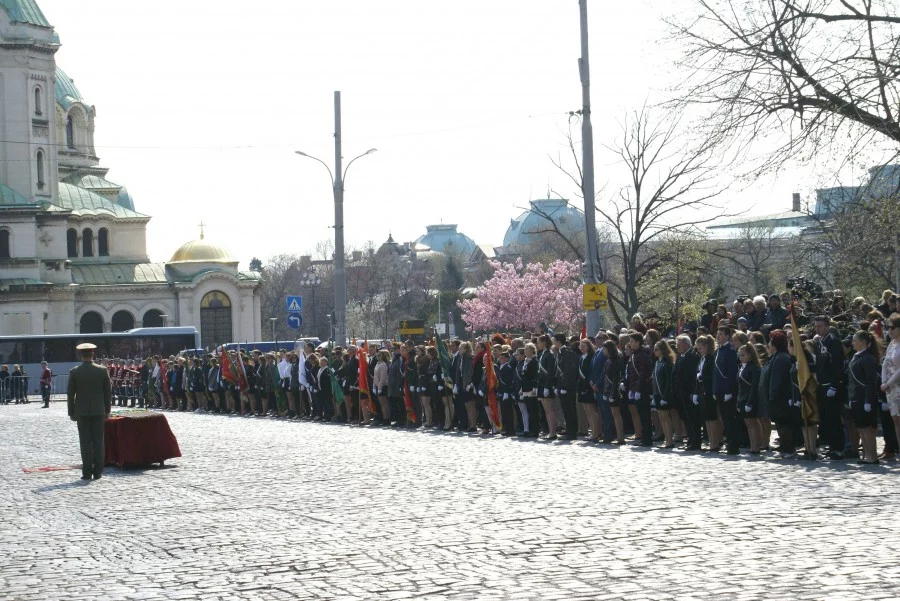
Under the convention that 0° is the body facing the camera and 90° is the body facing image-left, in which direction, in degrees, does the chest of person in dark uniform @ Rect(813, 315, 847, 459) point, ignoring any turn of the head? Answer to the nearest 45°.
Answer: approximately 45°

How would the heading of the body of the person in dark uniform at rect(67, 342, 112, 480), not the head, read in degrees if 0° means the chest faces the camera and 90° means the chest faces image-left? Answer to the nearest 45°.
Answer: approximately 180°

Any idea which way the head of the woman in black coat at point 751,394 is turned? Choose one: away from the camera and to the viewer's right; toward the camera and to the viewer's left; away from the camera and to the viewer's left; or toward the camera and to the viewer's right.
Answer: toward the camera and to the viewer's left

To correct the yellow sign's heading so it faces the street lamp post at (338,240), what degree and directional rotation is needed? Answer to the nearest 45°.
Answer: approximately 135° to its right

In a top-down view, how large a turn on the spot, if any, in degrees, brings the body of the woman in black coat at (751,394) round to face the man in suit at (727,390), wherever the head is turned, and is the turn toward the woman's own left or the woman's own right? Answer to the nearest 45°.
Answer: approximately 90° to the woman's own right

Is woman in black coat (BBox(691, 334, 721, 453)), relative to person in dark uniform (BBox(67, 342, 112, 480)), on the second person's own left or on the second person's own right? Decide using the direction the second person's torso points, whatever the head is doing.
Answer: on the second person's own right

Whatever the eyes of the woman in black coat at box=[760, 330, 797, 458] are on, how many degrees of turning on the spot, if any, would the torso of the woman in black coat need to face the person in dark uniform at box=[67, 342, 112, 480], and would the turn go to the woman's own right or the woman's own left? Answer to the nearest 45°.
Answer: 0° — they already face them

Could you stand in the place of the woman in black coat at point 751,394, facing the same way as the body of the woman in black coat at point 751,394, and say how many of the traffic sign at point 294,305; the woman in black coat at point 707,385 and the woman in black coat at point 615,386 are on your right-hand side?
3
